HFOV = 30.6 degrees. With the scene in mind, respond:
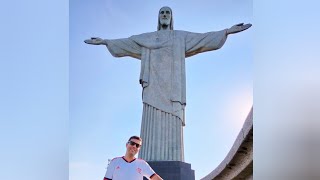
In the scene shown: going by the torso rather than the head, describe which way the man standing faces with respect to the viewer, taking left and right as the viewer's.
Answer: facing the viewer
